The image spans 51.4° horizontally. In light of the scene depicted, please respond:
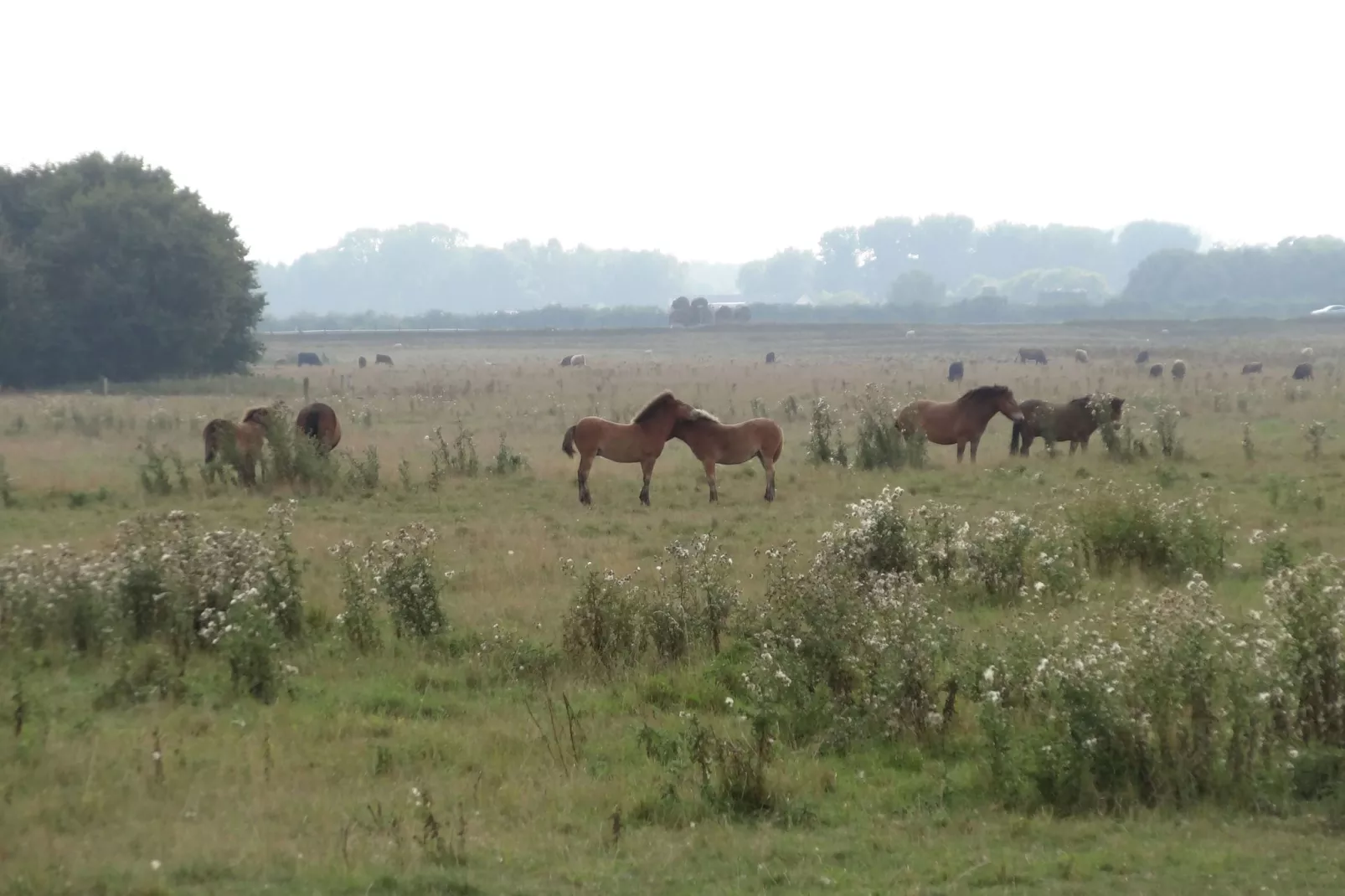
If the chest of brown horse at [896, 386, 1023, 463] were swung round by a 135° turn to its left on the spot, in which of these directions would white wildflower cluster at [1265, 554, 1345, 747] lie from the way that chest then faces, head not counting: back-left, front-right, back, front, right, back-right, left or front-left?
back-left

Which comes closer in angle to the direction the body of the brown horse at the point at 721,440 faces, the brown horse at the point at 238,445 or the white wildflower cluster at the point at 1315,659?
the brown horse

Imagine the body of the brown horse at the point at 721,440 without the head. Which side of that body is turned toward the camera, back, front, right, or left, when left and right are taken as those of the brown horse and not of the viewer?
left

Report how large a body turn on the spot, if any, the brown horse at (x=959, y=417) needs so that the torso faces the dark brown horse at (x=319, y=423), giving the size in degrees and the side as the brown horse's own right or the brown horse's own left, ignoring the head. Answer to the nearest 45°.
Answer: approximately 180°

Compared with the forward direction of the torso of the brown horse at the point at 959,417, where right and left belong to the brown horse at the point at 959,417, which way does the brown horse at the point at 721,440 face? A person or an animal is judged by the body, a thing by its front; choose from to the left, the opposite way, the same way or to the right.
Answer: the opposite way

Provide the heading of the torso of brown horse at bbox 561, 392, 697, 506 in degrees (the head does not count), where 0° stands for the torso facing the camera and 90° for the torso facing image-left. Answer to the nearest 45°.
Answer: approximately 270°

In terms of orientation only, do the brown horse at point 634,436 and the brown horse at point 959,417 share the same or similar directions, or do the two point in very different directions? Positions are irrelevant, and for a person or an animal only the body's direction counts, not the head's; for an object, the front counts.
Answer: same or similar directions

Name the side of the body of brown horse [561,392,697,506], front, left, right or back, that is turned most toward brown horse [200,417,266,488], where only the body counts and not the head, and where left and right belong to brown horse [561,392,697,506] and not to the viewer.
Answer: back

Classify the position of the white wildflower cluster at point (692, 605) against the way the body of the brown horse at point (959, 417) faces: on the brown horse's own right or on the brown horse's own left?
on the brown horse's own right

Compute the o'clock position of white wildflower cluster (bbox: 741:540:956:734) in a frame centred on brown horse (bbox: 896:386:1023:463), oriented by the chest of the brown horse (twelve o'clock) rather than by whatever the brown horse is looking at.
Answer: The white wildflower cluster is roughly at 3 o'clock from the brown horse.

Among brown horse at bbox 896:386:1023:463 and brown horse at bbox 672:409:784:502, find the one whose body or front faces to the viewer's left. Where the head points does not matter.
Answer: brown horse at bbox 672:409:784:502

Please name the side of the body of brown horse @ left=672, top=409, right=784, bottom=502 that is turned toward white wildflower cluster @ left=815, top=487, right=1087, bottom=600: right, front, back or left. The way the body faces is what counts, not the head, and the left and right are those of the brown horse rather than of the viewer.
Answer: left

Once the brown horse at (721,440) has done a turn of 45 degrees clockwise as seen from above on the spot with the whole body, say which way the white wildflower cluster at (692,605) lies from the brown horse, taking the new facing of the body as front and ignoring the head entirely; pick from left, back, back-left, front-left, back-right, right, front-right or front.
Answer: back-left

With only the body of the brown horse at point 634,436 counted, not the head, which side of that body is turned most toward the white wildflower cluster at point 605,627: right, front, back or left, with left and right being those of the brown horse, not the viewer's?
right

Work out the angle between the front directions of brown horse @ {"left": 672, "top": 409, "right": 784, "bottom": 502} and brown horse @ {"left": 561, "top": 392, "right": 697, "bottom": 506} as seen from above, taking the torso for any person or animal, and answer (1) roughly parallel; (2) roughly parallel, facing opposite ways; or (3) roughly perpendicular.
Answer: roughly parallel, facing opposite ways

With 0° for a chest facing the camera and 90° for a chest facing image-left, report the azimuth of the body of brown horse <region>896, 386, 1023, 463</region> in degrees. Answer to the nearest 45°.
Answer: approximately 270°
